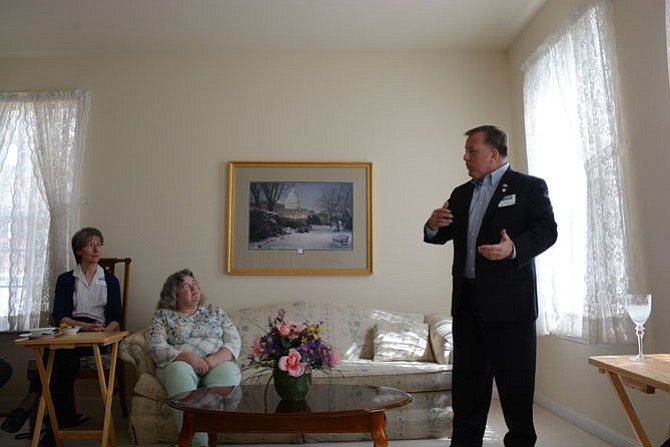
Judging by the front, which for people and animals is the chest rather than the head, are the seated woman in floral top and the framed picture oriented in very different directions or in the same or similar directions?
same or similar directions

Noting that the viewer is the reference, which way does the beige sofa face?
facing the viewer

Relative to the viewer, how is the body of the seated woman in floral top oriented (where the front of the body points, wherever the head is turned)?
toward the camera

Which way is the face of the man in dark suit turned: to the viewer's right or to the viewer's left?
to the viewer's left

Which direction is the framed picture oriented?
toward the camera

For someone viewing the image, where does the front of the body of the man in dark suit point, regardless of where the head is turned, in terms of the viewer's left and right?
facing the viewer and to the left of the viewer

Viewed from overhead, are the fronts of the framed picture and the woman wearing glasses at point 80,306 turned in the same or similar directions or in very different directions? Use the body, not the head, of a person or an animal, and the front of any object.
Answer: same or similar directions

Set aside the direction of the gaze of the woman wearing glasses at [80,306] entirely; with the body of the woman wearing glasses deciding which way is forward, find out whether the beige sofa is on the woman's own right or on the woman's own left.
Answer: on the woman's own left

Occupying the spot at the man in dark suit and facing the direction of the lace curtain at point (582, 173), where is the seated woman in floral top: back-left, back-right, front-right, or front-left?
back-left

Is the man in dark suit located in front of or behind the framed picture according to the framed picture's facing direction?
in front

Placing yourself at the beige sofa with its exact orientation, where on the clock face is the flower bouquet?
The flower bouquet is roughly at 1 o'clock from the beige sofa.

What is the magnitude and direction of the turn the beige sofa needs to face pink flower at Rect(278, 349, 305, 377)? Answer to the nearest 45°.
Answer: approximately 45° to its right

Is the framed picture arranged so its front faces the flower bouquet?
yes

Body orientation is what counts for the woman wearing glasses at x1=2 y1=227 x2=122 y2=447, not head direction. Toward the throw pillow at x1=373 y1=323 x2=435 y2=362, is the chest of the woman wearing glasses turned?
no
